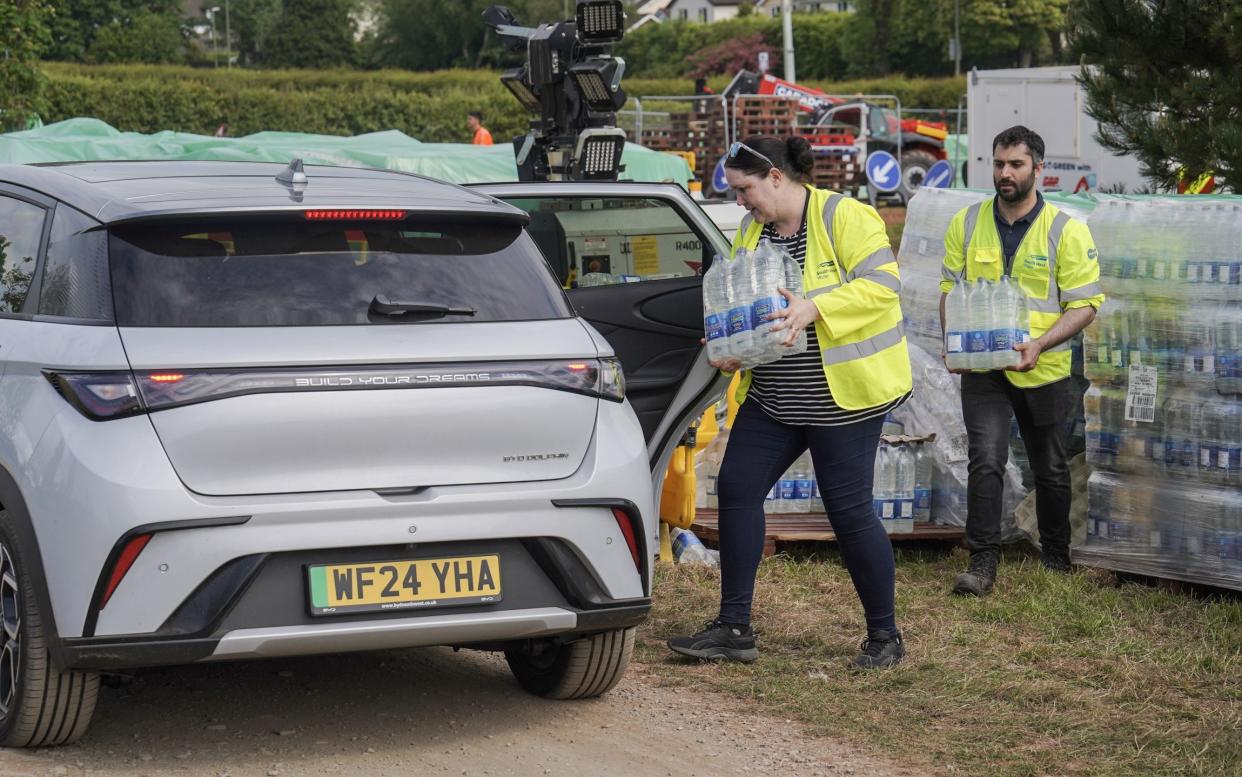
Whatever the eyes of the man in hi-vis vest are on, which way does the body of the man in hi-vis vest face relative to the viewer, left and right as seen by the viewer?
facing the viewer and to the left of the viewer

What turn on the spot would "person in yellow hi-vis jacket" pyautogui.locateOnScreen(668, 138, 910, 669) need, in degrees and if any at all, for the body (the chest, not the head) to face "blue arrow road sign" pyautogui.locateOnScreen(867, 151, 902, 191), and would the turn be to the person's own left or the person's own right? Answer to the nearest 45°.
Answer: approximately 135° to the person's own right

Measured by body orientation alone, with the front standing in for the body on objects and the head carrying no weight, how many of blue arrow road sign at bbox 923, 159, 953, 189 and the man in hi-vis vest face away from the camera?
0

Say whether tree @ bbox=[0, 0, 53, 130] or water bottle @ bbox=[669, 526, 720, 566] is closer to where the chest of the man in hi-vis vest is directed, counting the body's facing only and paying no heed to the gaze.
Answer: the water bottle

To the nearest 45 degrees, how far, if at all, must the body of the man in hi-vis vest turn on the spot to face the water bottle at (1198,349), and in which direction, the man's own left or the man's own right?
approximately 135° to the man's own left

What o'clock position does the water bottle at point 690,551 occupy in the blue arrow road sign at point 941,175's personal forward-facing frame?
The water bottle is roughly at 12 o'clock from the blue arrow road sign.

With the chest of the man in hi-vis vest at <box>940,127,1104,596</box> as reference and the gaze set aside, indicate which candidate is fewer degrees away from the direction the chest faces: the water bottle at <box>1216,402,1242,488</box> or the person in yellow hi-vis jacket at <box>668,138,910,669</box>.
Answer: the person in yellow hi-vis jacket

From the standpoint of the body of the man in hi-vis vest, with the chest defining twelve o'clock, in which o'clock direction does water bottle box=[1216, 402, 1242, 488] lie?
The water bottle is roughly at 8 o'clock from the man in hi-vis vest.

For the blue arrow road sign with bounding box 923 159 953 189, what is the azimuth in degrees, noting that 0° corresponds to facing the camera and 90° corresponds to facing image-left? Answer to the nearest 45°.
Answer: approximately 0°

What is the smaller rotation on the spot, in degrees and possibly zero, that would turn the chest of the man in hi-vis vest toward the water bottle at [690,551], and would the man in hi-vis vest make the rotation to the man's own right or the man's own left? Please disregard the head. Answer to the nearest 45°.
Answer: approximately 45° to the man's own right
